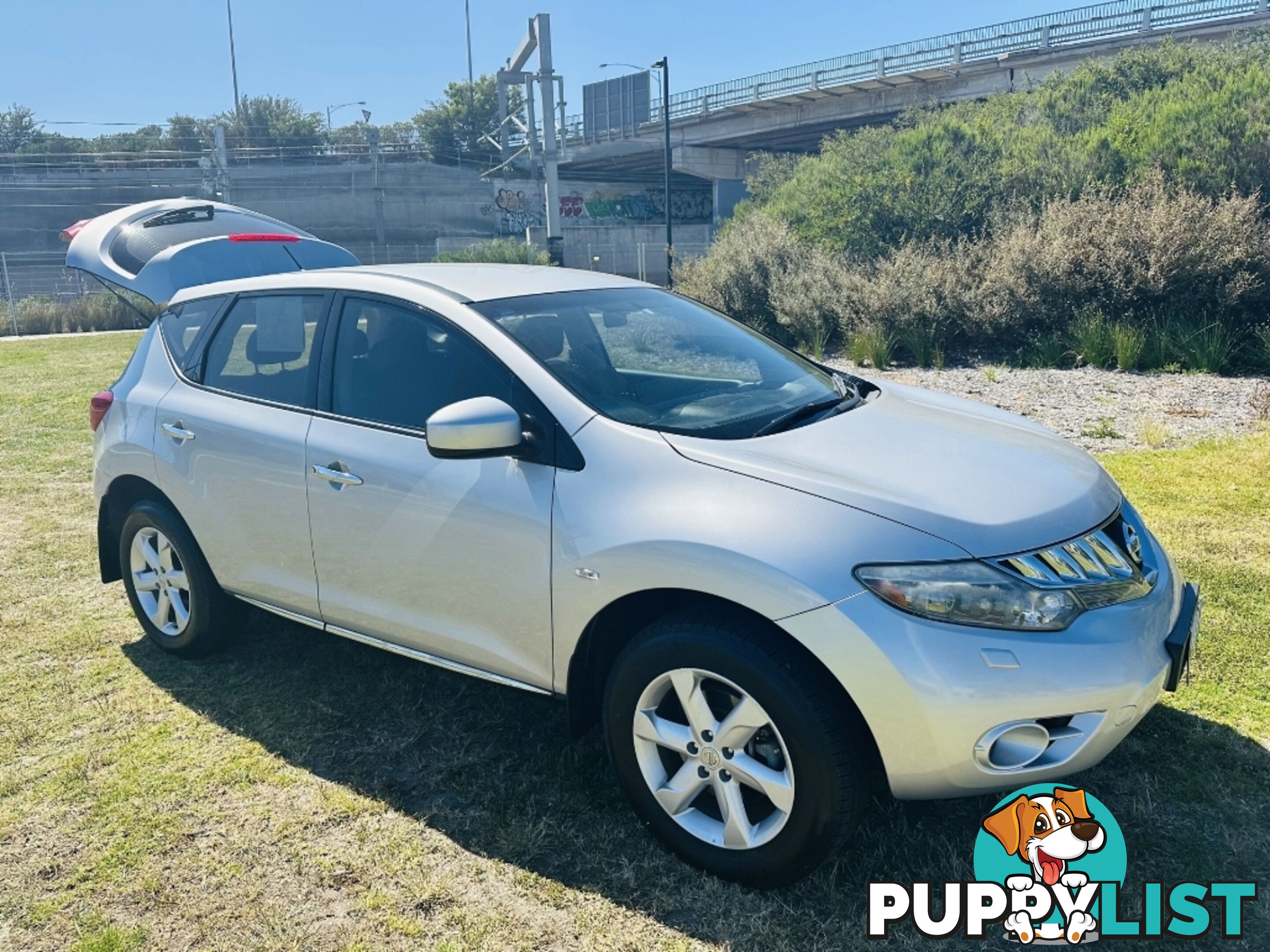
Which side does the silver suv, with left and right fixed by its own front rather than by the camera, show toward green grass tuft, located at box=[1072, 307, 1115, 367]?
left

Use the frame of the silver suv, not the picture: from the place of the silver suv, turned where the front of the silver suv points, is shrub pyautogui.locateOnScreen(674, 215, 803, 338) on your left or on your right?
on your left

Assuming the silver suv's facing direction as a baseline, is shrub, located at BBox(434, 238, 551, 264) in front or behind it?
behind

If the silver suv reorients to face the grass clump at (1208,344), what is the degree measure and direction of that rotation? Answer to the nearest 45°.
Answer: approximately 90° to its left

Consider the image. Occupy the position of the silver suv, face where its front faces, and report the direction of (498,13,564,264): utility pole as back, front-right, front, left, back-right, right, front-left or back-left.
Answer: back-left

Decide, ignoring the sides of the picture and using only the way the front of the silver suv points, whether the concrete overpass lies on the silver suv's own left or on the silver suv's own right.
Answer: on the silver suv's own left

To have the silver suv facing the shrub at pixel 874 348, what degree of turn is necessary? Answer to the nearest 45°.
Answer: approximately 135° to its left

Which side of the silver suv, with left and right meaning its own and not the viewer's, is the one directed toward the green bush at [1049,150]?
left

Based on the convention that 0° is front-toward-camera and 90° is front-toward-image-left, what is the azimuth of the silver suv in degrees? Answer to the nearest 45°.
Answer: approximately 315°

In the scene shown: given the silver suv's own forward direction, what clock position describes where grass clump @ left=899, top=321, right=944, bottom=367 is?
The grass clump is roughly at 8 o'clock from the silver suv.

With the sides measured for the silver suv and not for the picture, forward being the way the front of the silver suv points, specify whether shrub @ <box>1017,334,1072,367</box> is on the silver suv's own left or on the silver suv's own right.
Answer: on the silver suv's own left
